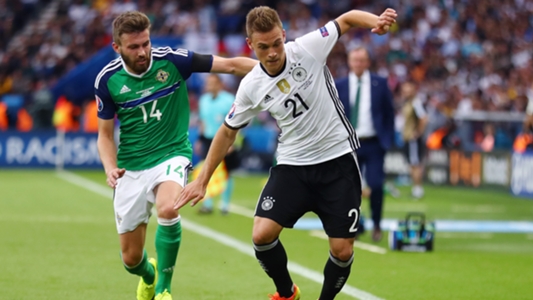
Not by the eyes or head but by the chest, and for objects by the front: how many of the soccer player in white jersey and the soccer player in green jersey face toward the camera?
2

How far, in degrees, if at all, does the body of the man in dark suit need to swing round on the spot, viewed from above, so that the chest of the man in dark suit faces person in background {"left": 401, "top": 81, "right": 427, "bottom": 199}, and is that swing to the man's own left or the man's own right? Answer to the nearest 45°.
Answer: approximately 180°

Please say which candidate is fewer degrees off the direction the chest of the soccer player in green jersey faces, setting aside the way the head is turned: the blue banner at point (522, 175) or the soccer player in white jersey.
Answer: the soccer player in white jersey

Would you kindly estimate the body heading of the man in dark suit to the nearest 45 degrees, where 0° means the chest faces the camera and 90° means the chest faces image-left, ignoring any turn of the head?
approximately 0°

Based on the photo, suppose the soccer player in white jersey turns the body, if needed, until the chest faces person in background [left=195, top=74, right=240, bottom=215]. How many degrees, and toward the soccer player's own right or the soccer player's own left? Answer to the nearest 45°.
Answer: approximately 180°

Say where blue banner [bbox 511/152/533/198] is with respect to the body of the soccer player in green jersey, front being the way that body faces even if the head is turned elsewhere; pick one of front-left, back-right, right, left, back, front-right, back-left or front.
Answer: back-left

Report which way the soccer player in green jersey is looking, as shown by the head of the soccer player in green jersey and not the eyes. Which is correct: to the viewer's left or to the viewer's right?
to the viewer's right

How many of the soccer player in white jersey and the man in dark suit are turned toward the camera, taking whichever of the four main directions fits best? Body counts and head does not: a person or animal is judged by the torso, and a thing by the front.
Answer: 2

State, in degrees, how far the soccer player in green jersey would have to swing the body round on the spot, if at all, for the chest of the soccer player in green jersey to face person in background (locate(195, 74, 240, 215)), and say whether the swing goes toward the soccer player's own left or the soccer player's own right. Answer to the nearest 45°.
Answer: approximately 180°

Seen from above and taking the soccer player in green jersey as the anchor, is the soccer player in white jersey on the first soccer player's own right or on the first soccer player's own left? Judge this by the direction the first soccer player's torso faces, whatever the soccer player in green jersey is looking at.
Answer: on the first soccer player's own left
